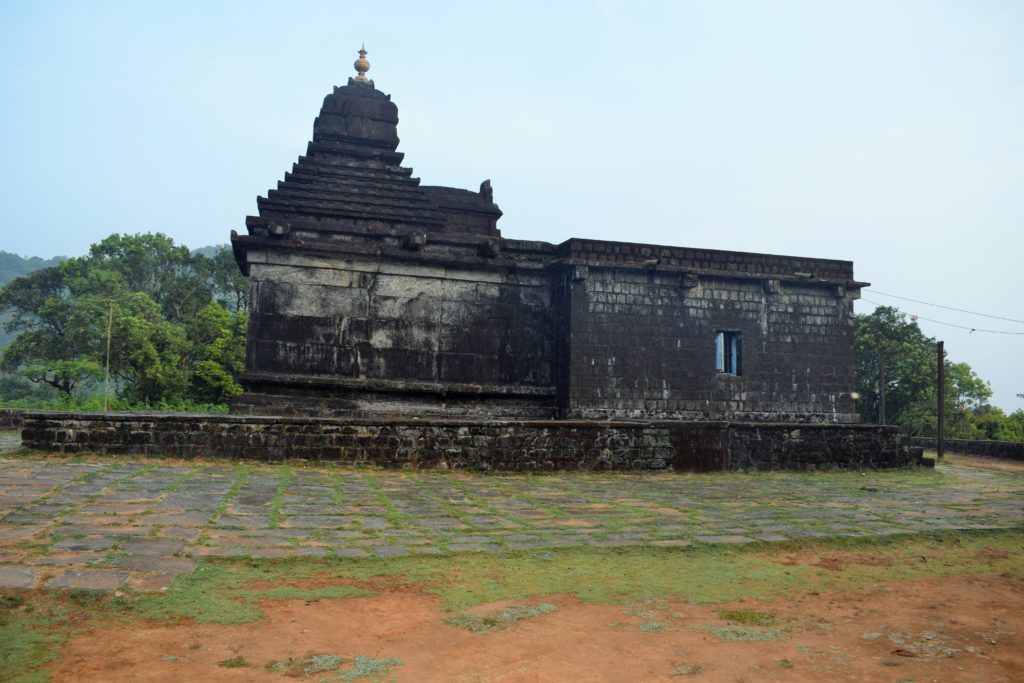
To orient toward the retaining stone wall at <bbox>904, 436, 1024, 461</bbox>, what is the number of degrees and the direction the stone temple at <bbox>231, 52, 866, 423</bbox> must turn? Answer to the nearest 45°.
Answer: approximately 45° to its left

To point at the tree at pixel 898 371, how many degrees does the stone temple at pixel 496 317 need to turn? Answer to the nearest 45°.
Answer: approximately 45° to its left

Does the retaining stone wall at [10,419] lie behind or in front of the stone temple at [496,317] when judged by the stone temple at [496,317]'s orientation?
behind

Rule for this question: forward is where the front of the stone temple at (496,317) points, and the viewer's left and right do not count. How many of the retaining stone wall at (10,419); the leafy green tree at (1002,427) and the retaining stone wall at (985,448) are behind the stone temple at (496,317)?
1

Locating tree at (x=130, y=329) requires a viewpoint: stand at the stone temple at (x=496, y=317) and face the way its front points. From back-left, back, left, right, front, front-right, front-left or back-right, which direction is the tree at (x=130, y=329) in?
back-left

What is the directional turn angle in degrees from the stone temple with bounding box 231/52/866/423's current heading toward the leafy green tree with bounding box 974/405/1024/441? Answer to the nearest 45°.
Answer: approximately 45° to its left

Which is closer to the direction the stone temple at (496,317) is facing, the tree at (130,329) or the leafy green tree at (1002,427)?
the leafy green tree

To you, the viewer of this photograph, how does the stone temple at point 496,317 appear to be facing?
facing to the right of the viewer
